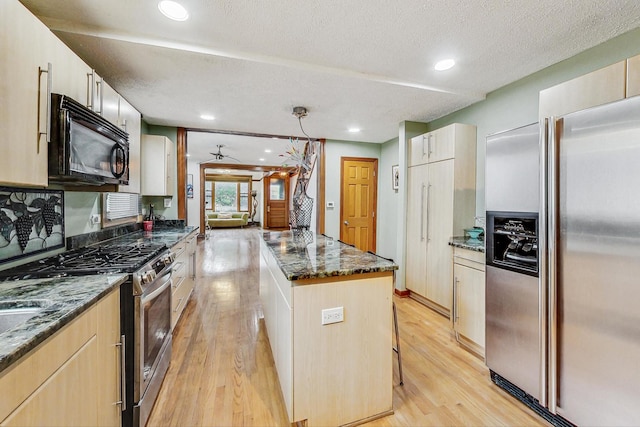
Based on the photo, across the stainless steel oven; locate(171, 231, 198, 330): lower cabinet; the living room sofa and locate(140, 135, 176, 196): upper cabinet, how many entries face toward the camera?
1

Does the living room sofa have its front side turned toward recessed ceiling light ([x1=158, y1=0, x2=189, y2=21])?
yes

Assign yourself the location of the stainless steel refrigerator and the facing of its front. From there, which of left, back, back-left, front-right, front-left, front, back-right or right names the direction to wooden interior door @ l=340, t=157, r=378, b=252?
right

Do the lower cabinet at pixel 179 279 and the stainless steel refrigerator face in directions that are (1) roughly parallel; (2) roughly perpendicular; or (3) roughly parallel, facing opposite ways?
roughly parallel, facing opposite ways

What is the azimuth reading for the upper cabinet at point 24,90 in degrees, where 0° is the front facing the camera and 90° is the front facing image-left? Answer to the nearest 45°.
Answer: approximately 315°

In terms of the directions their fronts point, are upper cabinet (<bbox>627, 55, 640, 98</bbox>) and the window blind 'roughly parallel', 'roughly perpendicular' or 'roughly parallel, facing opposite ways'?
roughly parallel, facing opposite ways

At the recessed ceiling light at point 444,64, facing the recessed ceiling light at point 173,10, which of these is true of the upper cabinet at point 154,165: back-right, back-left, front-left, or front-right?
front-right

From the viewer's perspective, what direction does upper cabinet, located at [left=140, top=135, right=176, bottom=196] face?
to the viewer's right

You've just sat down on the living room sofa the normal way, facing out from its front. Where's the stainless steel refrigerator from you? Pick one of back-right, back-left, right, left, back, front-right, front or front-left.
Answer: front

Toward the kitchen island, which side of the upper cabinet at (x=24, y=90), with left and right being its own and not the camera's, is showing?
front

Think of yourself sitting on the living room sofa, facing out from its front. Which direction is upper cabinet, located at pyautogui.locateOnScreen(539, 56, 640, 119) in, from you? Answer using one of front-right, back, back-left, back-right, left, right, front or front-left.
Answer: front

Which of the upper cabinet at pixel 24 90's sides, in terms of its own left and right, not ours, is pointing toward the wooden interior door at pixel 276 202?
left

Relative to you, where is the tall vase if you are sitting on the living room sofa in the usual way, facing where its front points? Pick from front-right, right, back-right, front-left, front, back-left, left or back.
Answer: front

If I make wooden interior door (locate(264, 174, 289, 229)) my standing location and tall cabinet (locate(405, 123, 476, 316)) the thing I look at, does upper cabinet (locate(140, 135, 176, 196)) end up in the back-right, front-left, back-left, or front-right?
front-right

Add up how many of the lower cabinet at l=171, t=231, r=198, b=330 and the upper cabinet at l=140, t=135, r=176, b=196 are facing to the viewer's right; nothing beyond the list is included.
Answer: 2

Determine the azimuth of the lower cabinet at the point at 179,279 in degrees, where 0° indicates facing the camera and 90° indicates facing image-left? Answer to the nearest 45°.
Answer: approximately 270°

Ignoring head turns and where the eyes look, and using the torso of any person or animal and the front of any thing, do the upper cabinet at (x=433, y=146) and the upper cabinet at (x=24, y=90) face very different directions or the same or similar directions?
very different directions

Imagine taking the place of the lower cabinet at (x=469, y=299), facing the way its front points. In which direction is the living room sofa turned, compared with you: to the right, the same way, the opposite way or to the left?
to the left

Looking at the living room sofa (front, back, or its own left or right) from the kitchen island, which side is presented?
front
